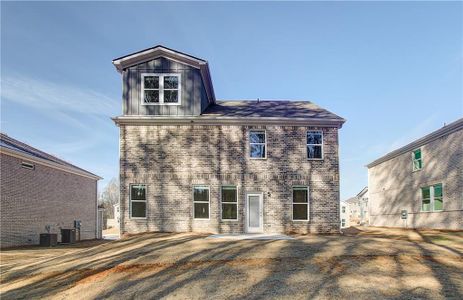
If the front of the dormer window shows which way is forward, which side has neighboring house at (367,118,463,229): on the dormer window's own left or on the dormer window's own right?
on the dormer window's own left

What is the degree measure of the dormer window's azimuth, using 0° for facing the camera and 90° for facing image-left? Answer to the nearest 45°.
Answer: approximately 0°

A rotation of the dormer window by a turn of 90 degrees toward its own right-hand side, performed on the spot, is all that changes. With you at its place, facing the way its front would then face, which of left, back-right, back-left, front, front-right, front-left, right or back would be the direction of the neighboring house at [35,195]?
front-right
